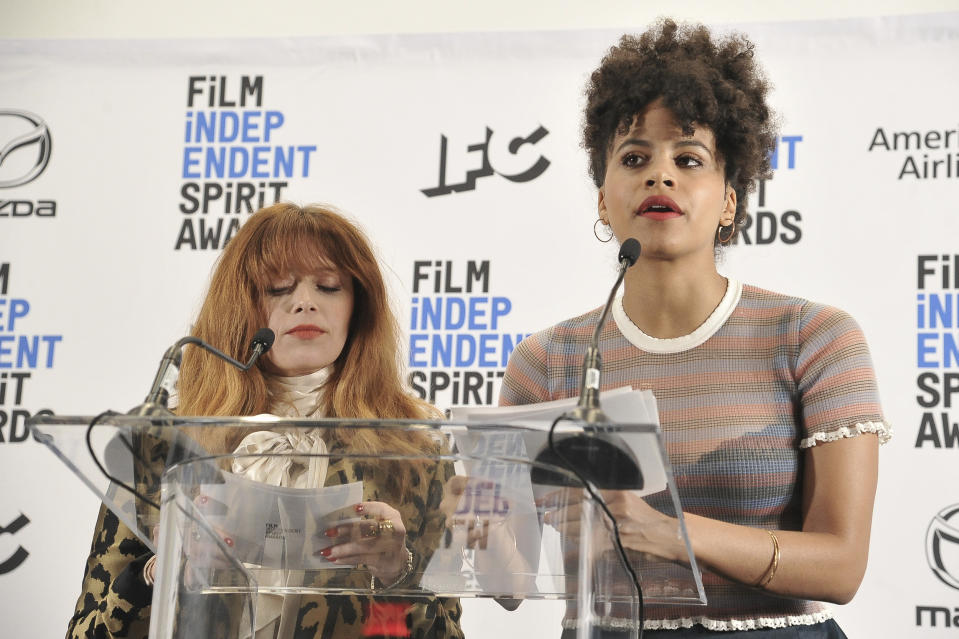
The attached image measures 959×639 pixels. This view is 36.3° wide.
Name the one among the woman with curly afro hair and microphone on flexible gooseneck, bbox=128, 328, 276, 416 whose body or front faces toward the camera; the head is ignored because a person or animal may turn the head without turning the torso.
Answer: the woman with curly afro hair

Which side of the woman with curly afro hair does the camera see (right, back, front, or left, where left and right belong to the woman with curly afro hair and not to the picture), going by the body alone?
front

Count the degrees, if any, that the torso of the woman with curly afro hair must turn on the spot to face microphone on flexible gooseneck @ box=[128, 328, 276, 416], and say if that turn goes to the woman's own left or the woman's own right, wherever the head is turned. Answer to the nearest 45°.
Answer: approximately 45° to the woman's own right

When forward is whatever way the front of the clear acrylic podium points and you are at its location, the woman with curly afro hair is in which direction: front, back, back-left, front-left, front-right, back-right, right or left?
back-left

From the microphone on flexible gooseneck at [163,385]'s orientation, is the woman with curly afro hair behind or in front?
in front

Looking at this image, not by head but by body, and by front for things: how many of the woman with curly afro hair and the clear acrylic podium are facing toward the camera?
2

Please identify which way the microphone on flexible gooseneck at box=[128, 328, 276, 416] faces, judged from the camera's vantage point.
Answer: facing away from the viewer and to the right of the viewer

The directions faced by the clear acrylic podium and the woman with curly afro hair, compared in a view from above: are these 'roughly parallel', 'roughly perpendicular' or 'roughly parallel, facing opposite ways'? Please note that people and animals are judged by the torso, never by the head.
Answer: roughly parallel

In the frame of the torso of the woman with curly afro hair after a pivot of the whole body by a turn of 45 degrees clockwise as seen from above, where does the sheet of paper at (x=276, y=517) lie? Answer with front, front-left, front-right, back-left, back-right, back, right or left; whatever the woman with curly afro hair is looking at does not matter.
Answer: front

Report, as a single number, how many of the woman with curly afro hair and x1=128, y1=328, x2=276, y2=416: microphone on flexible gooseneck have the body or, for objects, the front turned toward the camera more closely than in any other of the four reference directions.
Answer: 1

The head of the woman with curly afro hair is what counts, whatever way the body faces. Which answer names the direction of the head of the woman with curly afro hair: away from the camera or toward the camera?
toward the camera

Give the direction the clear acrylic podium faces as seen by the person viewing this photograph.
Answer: facing the viewer
